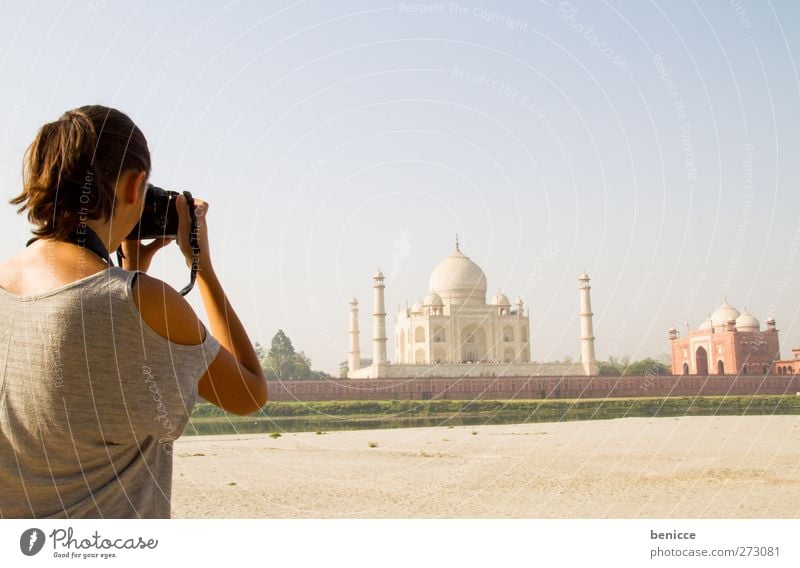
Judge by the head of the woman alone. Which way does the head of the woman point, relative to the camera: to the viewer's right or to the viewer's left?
to the viewer's right

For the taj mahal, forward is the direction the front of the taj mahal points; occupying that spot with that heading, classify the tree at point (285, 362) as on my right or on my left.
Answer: on my right

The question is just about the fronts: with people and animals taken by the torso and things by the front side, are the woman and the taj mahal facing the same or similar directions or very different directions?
very different directions

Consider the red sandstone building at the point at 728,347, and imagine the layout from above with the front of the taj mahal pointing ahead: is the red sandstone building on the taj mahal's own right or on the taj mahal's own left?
on the taj mahal's own left

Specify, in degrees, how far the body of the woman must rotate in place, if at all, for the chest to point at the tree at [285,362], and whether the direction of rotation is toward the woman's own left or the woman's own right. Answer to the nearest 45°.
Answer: approximately 45° to the woman's own left

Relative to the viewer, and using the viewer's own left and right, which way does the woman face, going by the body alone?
facing away from the viewer and to the right of the viewer

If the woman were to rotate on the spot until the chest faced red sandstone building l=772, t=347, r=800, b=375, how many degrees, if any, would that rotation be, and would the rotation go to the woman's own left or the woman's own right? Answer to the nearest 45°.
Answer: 0° — they already face it

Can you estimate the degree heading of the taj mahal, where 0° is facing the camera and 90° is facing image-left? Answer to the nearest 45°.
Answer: approximately 0°

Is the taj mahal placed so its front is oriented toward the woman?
yes

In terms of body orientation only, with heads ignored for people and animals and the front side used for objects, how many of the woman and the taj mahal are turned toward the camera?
1
